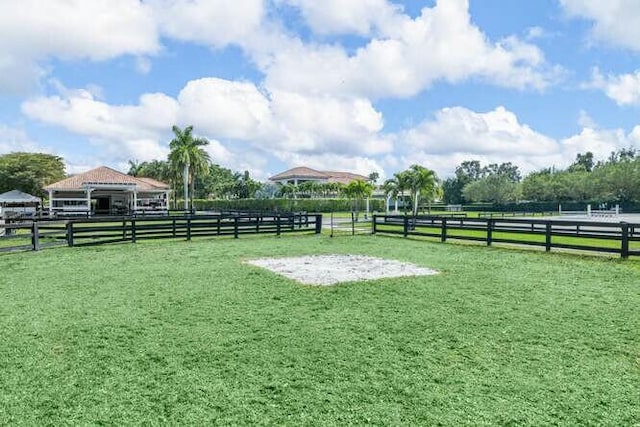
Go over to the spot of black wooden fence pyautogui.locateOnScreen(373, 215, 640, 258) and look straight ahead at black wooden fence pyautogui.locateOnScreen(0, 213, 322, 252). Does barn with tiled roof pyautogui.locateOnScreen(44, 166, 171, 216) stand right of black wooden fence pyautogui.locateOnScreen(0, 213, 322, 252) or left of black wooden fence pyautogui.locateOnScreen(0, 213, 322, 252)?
right

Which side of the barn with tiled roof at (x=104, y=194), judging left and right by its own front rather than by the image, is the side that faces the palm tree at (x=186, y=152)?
left

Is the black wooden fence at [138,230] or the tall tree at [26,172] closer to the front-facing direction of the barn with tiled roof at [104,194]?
the black wooden fence

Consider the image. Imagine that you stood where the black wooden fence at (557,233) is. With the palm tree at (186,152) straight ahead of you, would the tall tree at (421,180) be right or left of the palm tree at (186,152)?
right

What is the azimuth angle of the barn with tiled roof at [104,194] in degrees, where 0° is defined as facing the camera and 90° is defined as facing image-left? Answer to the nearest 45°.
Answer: approximately 0°

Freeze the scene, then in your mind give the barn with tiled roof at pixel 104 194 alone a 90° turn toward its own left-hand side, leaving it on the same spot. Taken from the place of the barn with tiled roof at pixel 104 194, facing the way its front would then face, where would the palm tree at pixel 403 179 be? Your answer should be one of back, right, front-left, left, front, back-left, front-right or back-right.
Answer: front-right

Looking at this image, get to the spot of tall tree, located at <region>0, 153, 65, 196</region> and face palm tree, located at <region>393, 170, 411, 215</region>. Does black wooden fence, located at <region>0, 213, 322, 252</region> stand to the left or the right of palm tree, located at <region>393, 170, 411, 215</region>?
right

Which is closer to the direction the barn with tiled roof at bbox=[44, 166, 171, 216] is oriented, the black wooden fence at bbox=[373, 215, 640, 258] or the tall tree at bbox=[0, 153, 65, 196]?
the black wooden fence

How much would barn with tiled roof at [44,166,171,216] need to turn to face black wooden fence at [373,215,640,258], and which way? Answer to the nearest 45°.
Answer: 0° — it already faces it

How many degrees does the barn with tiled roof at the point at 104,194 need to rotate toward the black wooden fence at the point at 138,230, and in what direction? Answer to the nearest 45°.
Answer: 0° — it already faces it

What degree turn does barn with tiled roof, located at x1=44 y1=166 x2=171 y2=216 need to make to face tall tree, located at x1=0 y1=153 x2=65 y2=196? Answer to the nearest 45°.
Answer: approximately 135° to its right
